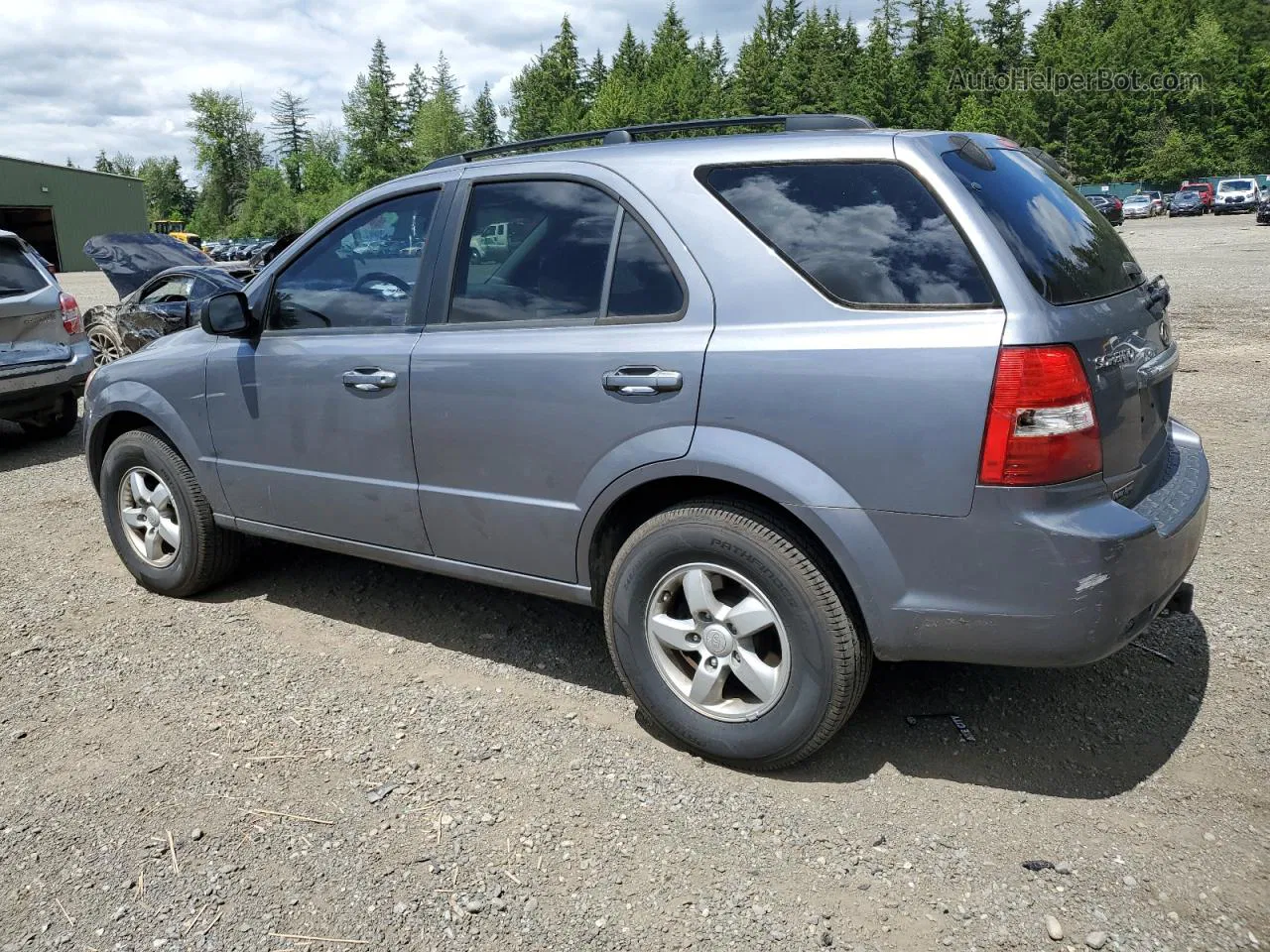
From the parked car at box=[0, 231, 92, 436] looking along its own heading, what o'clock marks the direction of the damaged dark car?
The damaged dark car is roughly at 2 o'clock from the parked car.

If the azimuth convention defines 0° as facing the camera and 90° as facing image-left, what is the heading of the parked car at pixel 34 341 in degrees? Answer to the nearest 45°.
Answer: approximately 135°

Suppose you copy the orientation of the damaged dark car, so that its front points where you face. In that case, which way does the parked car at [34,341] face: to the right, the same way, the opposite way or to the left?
to the right

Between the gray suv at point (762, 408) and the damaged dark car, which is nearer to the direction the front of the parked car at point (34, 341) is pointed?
the damaged dark car

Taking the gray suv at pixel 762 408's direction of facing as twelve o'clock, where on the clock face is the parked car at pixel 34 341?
The parked car is roughly at 12 o'clock from the gray suv.

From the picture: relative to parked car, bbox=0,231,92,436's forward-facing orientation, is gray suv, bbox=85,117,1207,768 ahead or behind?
behind

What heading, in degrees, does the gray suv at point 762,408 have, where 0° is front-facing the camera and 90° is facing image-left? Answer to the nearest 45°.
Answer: approximately 135°

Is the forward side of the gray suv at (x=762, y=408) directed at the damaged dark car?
yes

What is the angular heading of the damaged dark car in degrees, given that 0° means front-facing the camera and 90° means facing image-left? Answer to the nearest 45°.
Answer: approximately 45°
